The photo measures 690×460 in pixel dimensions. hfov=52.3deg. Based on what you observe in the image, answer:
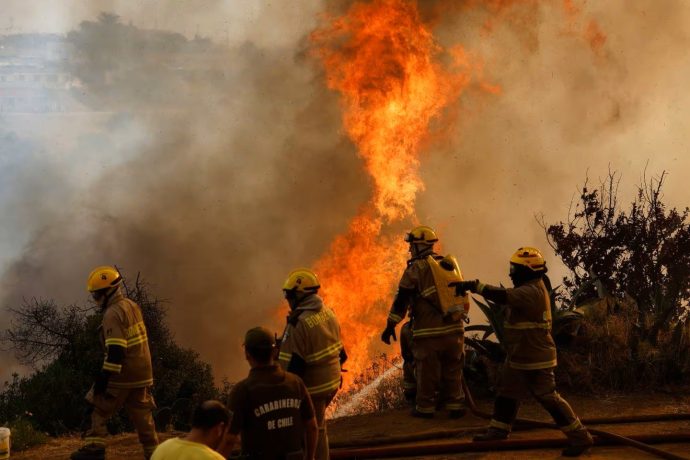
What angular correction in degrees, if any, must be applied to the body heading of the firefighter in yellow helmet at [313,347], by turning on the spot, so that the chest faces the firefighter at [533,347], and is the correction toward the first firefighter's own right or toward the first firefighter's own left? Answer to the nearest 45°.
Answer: approximately 90° to the first firefighter's own right

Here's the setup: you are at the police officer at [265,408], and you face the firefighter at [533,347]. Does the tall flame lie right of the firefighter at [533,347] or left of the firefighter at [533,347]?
left

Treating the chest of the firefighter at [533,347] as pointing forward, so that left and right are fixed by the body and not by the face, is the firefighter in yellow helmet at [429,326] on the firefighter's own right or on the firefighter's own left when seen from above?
on the firefighter's own right

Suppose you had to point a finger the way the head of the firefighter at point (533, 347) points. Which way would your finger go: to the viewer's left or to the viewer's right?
to the viewer's left

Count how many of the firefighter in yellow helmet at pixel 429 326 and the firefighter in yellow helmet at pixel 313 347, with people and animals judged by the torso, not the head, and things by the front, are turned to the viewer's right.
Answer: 0

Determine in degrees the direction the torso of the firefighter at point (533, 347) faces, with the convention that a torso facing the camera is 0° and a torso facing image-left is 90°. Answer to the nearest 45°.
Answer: approximately 90°

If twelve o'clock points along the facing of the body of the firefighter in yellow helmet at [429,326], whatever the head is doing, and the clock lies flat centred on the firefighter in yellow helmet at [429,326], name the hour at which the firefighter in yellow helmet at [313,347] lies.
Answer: the firefighter in yellow helmet at [313,347] is roughly at 8 o'clock from the firefighter in yellow helmet at [429,326].

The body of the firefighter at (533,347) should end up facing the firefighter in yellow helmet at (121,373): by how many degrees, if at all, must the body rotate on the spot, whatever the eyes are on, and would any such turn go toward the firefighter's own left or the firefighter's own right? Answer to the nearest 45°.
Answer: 0° — they already face them

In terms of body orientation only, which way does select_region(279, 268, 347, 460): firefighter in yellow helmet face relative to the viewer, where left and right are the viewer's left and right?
facing away from the viewer and to the left of the viewer

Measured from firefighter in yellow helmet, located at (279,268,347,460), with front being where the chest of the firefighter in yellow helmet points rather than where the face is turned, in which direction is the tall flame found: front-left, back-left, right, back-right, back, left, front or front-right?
front-right

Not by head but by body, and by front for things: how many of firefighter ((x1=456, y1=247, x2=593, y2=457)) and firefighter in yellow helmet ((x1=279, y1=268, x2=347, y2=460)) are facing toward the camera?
0
